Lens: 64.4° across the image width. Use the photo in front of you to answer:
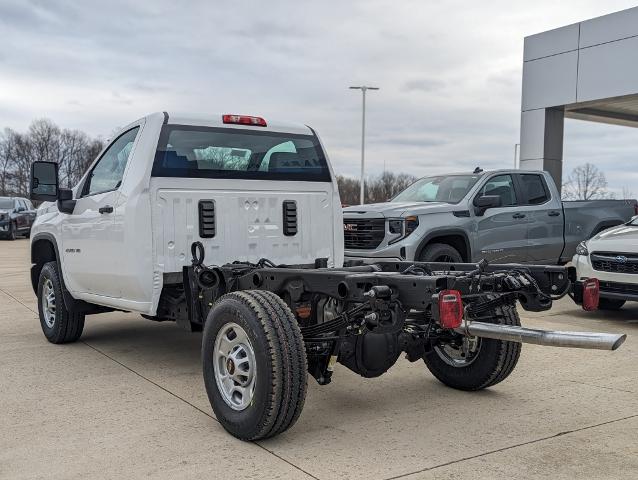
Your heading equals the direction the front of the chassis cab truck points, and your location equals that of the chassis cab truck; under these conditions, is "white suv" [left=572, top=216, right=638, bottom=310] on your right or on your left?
on your right

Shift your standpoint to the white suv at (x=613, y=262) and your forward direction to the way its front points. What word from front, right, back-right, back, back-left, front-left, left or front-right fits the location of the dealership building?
back-right

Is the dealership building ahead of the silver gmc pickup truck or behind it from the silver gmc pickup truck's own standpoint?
behind

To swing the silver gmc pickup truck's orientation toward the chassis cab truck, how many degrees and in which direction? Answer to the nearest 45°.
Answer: approximately 45° to its left

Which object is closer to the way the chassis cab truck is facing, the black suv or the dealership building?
the black suv

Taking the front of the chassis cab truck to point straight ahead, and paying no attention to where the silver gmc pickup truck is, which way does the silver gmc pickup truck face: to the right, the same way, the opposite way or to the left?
to the left

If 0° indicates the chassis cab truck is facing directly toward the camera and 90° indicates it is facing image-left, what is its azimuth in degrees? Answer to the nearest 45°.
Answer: approximately 135°

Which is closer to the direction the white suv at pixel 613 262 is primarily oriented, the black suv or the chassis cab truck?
the chassis cab truck

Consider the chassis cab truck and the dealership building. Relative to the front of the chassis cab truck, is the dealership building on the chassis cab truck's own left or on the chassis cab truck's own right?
on the chassis cab truck's own right

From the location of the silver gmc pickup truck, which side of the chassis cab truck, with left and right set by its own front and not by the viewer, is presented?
right
